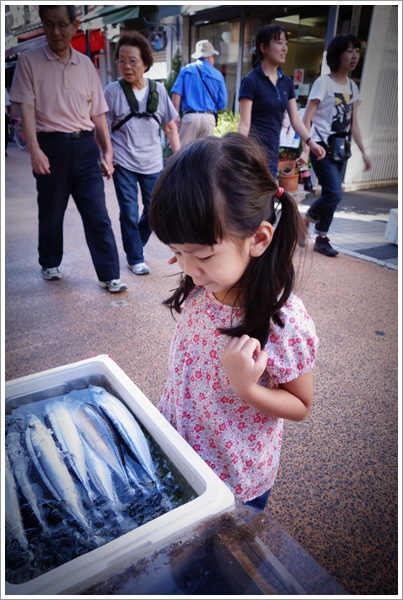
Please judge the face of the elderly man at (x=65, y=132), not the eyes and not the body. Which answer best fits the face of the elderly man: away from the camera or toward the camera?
toward the camera

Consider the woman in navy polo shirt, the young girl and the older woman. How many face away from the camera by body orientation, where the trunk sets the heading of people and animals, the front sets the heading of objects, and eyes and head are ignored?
0

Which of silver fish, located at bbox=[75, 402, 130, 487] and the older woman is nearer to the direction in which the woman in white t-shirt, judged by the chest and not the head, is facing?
the silver fish

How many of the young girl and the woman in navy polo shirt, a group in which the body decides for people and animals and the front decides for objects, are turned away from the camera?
0

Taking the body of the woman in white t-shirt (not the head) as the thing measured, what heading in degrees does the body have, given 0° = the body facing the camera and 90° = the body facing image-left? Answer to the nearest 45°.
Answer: approximately 315°

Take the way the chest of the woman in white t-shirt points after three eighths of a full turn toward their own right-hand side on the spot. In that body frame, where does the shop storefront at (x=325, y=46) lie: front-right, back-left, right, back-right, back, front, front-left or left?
right

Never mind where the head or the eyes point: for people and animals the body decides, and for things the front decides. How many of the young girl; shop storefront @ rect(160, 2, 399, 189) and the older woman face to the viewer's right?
0

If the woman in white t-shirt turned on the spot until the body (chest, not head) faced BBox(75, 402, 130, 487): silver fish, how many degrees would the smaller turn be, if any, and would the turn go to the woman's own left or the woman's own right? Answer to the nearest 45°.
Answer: approximately 45° to the woman's own right

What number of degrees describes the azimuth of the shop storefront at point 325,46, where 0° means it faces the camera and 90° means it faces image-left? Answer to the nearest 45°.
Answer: approximately 45°

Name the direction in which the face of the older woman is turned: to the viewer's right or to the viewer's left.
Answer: to the viewer's left

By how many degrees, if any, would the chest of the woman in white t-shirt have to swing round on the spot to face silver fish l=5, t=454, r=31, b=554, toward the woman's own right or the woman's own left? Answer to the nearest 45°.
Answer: approximately 45° to the woman's own right

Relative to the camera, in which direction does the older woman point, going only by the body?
toward the camera

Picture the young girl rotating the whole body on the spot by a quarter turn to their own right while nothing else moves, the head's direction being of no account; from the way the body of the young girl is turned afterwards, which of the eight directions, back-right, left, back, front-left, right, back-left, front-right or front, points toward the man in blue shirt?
front-right

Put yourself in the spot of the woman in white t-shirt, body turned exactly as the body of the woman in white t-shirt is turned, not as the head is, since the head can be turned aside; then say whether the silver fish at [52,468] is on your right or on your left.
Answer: on your right

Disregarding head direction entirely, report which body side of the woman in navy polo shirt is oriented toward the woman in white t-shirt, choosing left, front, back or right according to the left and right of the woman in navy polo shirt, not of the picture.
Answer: left
